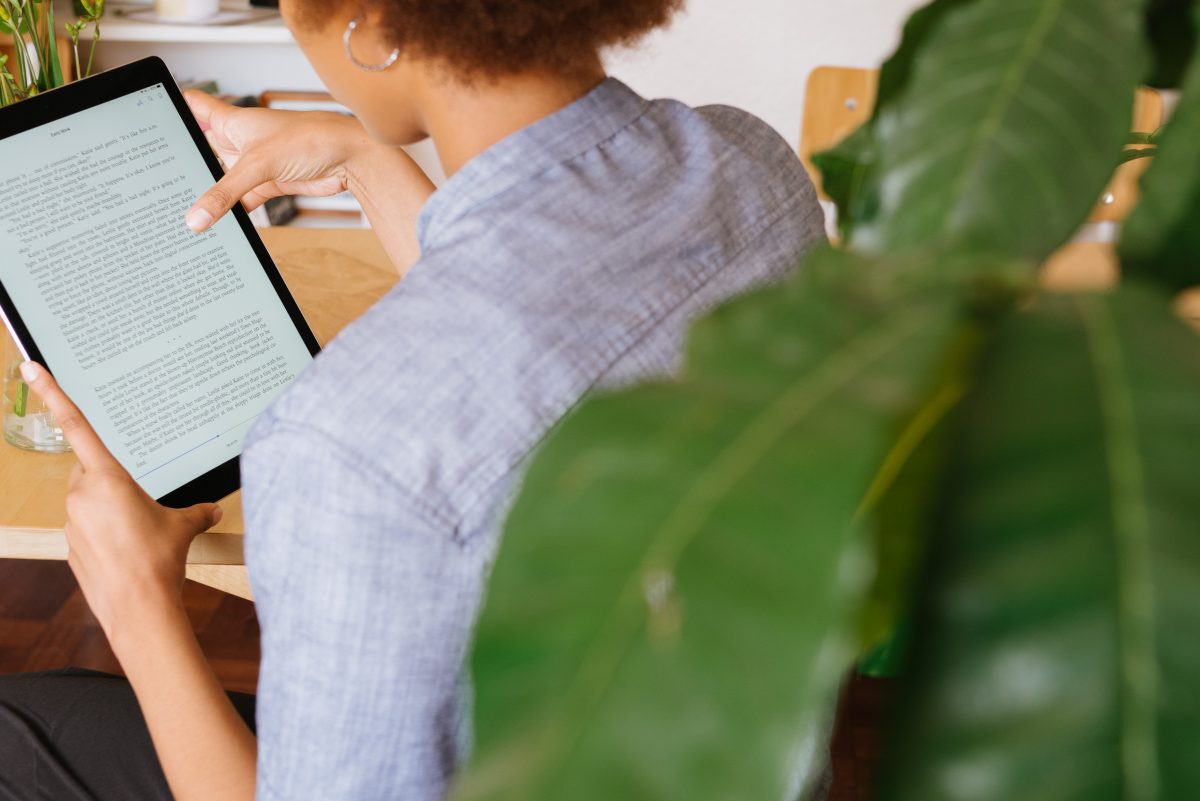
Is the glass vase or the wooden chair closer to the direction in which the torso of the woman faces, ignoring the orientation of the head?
the glass vase

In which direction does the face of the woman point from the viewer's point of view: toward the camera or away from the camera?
away from the camera

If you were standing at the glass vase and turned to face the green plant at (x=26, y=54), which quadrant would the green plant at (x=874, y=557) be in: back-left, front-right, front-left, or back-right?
back-right

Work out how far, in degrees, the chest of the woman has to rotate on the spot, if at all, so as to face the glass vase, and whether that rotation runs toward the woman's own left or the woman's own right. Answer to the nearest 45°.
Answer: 0° — they already face it

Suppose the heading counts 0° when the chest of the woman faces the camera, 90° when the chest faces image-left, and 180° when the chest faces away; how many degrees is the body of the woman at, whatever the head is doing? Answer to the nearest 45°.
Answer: approximately 135°

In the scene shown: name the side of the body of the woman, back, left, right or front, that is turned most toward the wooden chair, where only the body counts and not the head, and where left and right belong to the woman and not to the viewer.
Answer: right

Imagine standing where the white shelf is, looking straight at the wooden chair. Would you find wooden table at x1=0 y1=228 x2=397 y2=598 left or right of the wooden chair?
right

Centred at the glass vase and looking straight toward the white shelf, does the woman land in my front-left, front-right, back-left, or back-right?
back-right

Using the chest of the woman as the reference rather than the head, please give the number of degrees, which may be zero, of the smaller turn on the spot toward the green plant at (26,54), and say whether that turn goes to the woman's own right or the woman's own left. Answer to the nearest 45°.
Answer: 0° — they already face it
